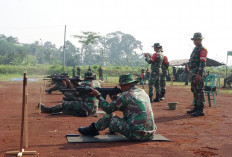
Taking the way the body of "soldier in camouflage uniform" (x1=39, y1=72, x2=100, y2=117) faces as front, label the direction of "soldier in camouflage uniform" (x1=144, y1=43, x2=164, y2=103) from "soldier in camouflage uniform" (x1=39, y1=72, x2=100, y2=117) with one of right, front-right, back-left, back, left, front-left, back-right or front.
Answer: back-right

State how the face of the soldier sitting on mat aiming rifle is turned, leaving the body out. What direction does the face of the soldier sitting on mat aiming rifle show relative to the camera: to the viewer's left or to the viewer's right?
to the viewer's left

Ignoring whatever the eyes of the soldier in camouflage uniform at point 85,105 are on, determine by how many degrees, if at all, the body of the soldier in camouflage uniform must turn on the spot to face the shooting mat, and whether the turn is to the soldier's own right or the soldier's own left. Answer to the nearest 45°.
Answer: approximately 90° to the soldier's own left

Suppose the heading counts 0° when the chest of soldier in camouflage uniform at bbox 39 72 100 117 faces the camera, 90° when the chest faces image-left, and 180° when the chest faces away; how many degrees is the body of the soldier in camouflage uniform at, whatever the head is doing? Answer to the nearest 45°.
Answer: approximately 90°

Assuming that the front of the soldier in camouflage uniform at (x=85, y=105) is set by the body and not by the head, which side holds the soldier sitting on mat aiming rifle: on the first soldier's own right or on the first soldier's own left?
on the first soldier's own left

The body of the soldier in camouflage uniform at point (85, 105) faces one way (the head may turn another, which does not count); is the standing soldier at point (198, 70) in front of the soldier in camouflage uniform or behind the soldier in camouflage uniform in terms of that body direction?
behind
